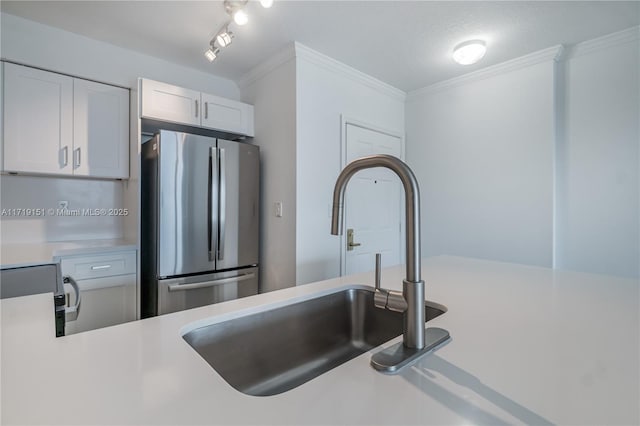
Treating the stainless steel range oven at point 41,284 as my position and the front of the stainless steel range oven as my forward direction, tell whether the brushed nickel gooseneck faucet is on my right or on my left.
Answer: on my right

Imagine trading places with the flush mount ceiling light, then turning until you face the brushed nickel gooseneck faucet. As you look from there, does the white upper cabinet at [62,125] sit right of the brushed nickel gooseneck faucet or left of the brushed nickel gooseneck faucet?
right
